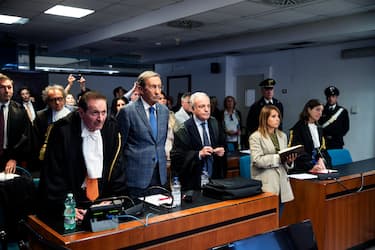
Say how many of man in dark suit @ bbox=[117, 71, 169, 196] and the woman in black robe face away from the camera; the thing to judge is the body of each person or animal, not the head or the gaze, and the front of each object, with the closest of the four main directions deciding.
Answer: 0

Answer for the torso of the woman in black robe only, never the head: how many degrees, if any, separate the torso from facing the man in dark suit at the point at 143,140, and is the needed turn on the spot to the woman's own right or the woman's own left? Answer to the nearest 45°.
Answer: approximately 90° to the woman's own right

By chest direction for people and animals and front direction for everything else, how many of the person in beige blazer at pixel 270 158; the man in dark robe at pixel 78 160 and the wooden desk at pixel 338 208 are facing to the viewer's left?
0

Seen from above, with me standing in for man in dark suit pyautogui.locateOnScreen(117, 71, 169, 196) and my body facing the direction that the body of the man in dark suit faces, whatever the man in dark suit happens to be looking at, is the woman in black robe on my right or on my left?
on my left

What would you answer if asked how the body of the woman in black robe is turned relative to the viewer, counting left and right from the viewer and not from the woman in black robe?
facing the viewer and to the right of the viewer

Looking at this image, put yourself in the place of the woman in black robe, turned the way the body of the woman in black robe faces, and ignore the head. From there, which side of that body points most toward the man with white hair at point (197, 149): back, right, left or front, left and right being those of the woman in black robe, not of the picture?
right

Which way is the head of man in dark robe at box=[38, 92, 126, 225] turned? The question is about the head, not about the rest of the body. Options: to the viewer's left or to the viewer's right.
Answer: to the viewer's right

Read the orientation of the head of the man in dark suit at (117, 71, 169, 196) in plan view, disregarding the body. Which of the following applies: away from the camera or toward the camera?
toward the camera

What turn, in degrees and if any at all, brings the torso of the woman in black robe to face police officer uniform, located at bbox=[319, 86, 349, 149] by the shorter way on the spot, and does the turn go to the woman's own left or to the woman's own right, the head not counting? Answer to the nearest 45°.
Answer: approximately 135° to the woman's own left

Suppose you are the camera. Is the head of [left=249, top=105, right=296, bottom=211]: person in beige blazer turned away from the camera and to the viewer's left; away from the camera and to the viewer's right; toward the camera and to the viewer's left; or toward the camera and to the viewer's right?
toward the camera and to the viewer's right
